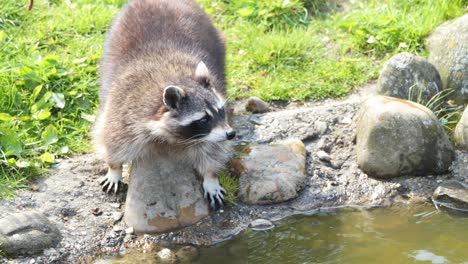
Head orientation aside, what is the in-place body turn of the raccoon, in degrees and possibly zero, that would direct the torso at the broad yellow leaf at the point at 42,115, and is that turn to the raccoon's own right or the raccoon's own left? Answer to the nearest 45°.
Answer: approximately 135° to the raccoon's own right

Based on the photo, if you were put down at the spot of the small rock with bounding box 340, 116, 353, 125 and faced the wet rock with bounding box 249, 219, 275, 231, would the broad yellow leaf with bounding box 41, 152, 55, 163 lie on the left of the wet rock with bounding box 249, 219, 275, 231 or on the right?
right

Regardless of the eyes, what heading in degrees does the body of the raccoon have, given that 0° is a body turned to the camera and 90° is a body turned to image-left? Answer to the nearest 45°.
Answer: approximately 0°

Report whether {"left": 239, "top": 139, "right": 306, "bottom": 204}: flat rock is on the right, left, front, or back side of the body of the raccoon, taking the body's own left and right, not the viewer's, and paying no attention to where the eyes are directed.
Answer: left

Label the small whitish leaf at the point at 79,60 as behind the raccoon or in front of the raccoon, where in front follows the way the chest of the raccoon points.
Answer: behind

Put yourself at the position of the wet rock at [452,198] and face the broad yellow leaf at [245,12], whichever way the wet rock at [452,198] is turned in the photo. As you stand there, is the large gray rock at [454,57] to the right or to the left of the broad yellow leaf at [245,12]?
right

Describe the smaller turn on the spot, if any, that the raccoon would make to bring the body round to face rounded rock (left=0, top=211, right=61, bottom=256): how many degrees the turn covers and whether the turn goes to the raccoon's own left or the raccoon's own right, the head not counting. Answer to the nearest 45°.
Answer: approximately 45° to the raccoon's own right

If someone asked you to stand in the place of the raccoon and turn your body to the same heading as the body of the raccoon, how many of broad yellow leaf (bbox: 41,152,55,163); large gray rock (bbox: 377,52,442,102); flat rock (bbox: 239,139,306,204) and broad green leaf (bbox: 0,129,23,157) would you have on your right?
2

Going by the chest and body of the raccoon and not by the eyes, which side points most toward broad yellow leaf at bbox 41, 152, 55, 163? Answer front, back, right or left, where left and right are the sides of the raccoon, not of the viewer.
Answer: right
